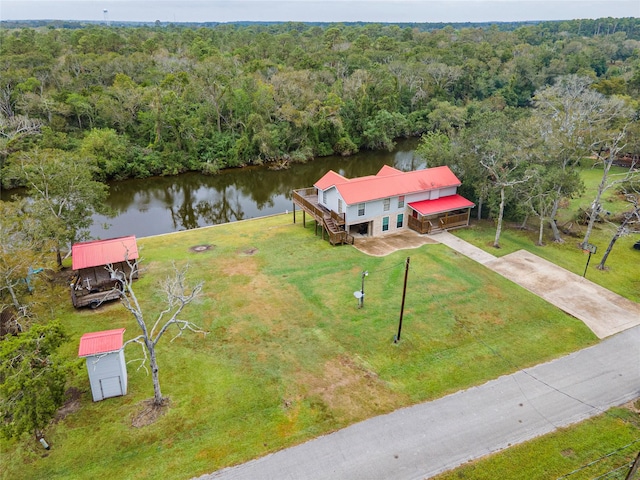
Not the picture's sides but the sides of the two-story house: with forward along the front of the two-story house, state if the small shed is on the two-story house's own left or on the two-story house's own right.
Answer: on the two-story house's own right

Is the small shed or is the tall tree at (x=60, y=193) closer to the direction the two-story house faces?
the small shed

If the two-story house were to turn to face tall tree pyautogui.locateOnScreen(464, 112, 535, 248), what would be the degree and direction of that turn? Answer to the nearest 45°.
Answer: approximately 45° to its left

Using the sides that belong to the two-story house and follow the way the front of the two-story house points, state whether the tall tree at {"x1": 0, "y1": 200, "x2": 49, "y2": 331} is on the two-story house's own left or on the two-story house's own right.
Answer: on the two-story house's own right

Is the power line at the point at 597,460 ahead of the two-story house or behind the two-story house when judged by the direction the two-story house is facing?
ahead

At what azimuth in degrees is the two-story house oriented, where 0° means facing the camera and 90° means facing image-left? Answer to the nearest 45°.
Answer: approximately 315°

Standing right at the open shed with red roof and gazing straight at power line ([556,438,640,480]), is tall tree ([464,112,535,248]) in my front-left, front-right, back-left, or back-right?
front-left

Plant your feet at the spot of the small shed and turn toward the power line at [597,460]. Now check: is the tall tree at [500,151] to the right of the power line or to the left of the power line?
left

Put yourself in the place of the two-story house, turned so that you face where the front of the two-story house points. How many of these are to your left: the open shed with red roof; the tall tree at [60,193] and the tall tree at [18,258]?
0

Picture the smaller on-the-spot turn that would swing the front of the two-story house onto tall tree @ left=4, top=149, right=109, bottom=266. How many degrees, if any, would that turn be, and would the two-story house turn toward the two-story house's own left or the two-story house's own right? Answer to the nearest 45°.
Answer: approximately 90° to the two-story house's own right

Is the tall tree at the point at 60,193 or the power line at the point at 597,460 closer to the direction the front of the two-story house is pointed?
the power line

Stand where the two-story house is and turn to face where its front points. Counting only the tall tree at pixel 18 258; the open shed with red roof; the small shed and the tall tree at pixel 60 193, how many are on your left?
0

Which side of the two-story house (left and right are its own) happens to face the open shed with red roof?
right

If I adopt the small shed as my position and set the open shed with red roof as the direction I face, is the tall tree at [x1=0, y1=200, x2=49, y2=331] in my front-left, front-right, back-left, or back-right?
front-left
